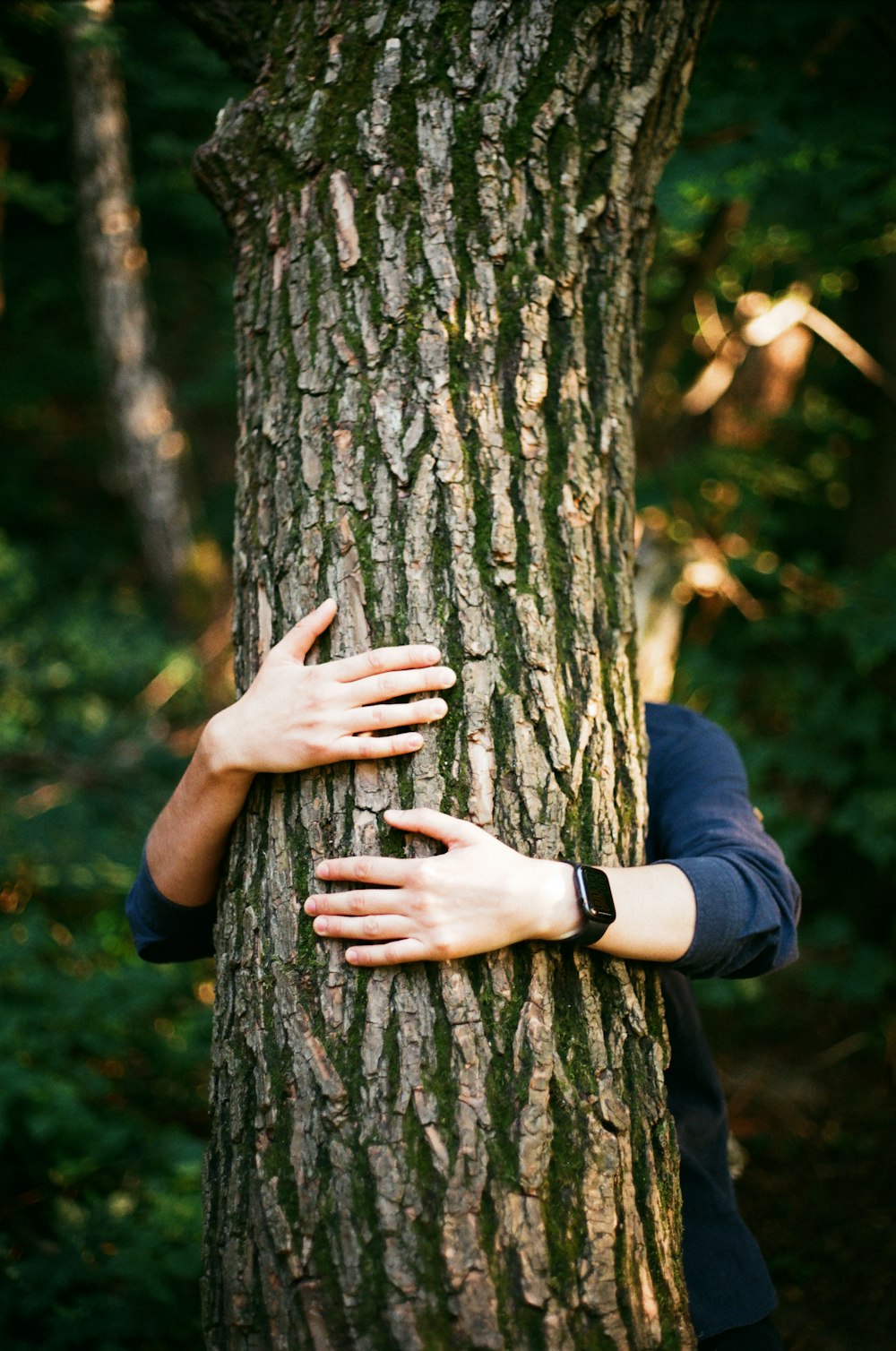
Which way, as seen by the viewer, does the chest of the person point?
toward the camera

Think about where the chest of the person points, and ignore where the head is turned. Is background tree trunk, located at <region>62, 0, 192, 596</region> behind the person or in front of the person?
behind
